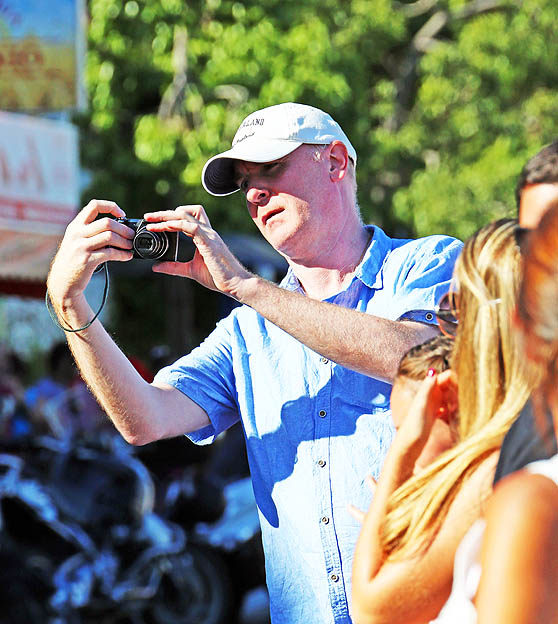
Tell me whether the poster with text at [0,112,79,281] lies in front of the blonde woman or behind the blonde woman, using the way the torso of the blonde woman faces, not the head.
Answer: in front

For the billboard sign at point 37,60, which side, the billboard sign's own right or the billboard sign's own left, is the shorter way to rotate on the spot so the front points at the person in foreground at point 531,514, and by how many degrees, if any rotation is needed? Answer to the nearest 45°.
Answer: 0° — it already faces them

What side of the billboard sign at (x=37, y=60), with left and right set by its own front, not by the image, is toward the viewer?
front

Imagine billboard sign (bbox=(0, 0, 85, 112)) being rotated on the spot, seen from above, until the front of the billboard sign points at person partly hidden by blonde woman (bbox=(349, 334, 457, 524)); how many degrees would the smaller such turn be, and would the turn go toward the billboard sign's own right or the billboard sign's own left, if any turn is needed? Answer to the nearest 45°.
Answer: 0° — it already faces them

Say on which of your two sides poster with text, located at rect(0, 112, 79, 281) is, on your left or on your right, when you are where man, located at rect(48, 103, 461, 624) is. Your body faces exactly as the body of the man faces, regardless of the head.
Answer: on your right

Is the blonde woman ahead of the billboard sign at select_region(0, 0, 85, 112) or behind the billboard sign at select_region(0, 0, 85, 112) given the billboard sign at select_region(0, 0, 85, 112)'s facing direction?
ahead

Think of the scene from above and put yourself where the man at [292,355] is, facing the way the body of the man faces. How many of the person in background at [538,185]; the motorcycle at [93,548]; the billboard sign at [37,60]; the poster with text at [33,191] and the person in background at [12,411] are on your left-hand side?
1

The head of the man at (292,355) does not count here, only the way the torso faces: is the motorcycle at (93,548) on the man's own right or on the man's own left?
on the man's own right

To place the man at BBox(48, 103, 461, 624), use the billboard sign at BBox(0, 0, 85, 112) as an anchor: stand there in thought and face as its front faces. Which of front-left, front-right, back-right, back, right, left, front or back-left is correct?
front

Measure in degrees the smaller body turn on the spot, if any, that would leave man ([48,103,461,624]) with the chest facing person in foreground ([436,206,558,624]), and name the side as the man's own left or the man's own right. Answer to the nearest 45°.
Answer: approximately 45° to the man's own left

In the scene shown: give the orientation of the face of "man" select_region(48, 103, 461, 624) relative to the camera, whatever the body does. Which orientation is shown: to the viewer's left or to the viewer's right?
to the viewer's left

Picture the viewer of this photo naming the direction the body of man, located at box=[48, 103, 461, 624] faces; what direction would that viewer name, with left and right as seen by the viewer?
facing the viewer and to the left of the viewer

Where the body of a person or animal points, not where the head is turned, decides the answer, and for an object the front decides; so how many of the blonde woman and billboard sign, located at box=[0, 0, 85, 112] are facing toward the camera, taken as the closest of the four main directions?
1
